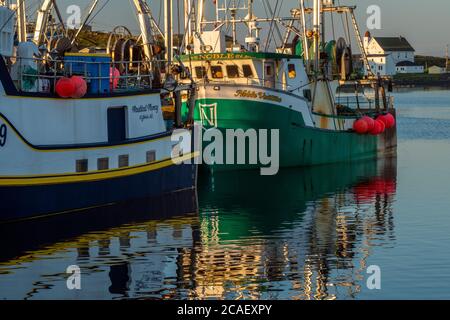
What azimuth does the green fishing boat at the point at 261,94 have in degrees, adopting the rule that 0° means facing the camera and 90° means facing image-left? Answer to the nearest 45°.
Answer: approximately 45°

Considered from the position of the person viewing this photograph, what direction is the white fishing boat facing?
facing the viewer and to the left of the viewer

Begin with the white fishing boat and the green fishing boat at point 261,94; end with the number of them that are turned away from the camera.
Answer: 0

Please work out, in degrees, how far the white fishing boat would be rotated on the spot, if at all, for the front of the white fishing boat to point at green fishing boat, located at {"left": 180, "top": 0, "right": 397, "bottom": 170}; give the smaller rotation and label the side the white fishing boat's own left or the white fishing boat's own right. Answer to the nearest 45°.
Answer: approximately 180°

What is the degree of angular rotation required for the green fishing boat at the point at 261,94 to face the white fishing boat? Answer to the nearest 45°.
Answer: approximately 45° to its left

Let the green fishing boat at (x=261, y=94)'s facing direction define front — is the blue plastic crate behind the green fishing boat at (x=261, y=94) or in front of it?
in front

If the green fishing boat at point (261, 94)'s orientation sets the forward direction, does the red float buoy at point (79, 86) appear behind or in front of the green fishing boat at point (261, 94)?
in front
